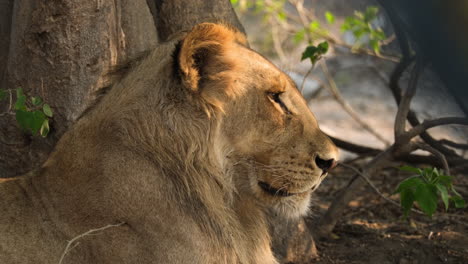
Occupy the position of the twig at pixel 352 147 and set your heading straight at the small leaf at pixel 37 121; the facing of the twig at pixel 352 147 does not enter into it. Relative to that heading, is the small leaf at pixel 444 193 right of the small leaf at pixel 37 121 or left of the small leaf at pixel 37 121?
left

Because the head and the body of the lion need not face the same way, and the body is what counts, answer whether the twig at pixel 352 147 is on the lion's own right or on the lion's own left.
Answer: on the lion's own left

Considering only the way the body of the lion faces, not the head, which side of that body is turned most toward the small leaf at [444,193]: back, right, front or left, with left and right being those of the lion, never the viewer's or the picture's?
front

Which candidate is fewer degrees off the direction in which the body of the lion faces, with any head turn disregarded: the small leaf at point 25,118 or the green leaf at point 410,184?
the green leaf

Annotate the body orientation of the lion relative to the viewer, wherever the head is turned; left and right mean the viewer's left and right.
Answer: facing to the right of the viewer

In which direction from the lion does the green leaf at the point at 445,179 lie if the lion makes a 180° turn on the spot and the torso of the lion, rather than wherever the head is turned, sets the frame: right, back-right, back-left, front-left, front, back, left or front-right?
back

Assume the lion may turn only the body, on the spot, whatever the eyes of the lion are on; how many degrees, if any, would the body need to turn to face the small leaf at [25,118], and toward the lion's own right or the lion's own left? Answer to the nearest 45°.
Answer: approximately 135° to the lion's own left

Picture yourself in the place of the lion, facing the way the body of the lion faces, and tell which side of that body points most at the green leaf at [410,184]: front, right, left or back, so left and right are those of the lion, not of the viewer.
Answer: front

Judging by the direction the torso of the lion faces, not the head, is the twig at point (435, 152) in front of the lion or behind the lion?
in front

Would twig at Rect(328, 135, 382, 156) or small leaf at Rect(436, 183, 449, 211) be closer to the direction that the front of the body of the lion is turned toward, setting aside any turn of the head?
the small leaf
